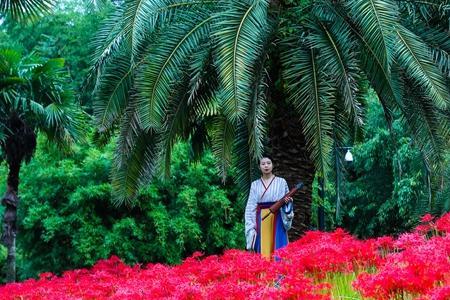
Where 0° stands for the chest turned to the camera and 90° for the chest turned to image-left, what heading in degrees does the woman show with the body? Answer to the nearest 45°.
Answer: approximately 0°

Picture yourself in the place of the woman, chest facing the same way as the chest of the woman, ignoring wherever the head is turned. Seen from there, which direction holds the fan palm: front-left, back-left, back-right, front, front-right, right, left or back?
back-right
